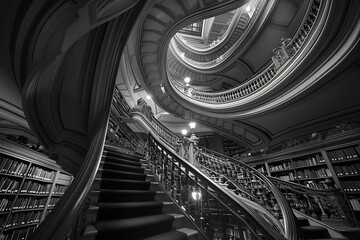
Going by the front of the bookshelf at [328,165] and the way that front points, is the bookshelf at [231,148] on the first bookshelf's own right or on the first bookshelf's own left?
on the first bookshelf's own right

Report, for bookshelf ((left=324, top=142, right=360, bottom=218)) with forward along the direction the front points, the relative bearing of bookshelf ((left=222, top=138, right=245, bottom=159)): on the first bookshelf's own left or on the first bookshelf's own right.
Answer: on the first bookshelf's own right

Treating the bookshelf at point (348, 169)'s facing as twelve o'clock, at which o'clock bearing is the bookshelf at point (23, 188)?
the bookshelf at point (23, 188) is roughly at 12 o'clock from the bookshelf at point (348, 169).

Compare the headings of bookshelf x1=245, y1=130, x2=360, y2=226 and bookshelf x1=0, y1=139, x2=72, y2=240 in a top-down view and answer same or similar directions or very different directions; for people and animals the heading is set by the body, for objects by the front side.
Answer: very different directions

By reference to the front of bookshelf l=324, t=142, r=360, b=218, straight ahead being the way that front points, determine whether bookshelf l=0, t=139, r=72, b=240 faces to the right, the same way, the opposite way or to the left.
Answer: the opposite way

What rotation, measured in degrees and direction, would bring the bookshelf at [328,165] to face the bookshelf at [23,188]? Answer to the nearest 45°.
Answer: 0° — it already faces it

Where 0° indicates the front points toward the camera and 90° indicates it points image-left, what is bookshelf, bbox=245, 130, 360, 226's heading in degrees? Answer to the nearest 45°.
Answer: approximately 45°
